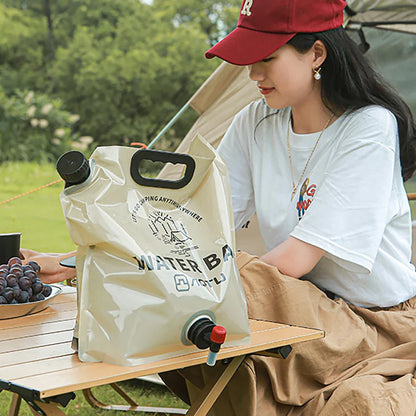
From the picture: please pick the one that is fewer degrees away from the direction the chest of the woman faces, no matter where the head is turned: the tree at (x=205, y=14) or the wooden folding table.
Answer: the wooden folding table

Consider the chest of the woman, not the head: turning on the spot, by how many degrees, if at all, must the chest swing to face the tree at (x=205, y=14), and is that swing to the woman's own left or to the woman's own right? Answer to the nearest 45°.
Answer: approximately 135° to the woman's own right

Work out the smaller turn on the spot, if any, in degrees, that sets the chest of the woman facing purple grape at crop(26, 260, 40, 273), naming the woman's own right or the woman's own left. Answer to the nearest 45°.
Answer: approximately 45° to the woman's own right

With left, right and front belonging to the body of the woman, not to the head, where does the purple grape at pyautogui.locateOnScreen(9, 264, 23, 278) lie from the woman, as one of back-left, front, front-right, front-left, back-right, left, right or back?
front-right

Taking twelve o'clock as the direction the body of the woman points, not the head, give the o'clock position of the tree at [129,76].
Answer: The tree is roughly at 4 o'clock from the woman.

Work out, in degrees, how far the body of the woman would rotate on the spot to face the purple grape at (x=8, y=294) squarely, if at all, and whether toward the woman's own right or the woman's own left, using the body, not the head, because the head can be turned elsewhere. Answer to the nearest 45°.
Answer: approximately 45° to the woman's own right

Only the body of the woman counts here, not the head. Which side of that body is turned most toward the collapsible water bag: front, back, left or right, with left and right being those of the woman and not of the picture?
front

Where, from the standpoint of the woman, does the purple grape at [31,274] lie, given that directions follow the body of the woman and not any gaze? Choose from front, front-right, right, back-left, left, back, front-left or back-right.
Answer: front-right

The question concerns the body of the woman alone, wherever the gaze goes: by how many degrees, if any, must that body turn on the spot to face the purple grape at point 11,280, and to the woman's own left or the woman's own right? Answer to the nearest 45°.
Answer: approximately 45° to the woman's own right

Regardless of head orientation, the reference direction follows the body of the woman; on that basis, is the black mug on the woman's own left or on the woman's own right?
on the woman's own right

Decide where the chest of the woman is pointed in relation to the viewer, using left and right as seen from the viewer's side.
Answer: facing the viewer and to the left of the viewer

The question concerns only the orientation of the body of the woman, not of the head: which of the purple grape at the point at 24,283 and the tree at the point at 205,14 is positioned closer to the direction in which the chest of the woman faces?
the purple grape

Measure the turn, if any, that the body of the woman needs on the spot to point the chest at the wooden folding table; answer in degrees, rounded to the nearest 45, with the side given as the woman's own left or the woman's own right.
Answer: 0° — they already face it

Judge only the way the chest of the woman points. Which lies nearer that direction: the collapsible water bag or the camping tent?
the collapsible water bag
